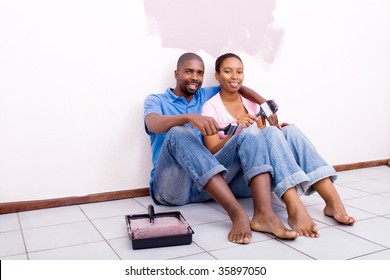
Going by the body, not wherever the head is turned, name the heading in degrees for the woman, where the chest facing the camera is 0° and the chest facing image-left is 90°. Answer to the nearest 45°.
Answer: approximately 315°

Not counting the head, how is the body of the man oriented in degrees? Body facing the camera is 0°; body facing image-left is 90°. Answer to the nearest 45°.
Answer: approximately 315°

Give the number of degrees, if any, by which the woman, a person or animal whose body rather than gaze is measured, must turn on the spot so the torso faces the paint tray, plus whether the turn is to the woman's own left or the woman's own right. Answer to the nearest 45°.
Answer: approximately 90° to the woman's own right
